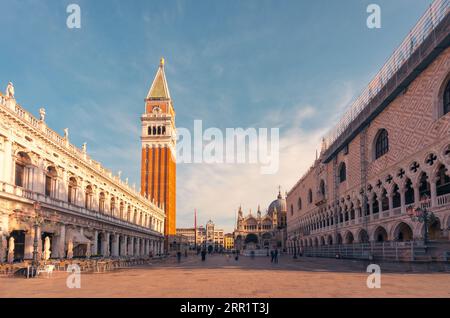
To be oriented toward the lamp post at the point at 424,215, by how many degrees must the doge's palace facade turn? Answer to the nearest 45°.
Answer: approximately 45° to its left

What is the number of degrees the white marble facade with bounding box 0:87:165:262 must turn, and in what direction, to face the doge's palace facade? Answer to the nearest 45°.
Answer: approximately 45° to its left

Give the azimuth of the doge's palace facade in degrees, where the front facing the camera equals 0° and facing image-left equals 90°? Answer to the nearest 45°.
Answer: approximately 45°

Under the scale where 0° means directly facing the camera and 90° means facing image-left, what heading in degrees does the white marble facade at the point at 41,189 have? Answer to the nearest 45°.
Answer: approximately 315°

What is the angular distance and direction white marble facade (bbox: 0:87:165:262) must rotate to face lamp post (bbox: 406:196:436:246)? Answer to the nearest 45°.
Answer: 0° — it already faces it
